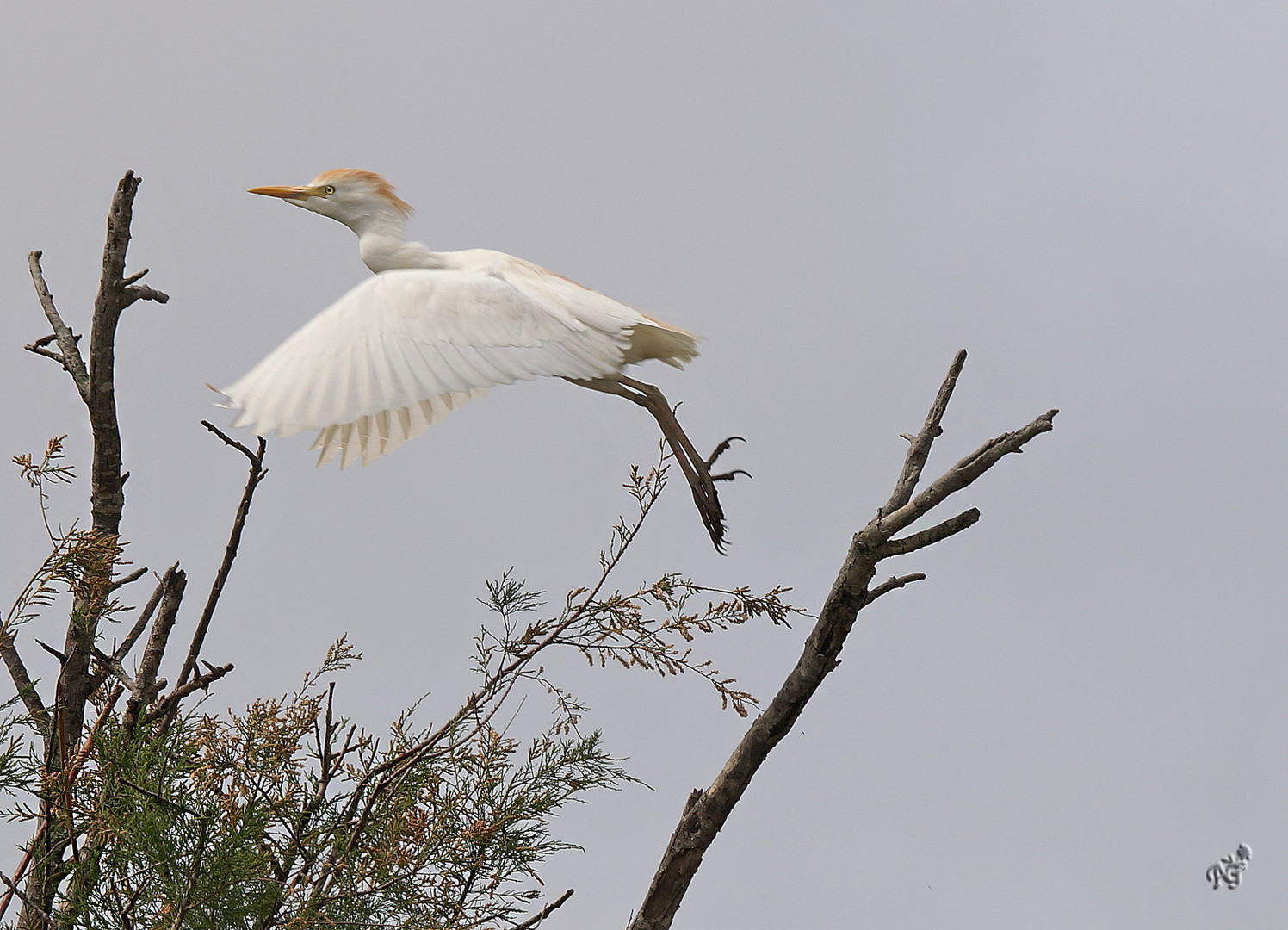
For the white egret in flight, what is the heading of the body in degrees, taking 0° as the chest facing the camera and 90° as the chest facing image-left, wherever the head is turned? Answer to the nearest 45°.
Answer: approximately 90°

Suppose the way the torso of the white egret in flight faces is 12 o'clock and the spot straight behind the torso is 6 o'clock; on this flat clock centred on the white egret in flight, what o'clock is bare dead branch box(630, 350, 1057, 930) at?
The bare dead branch is roughly at 7 o'clock from the white egret in flight.

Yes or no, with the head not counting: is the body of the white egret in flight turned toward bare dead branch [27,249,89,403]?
yes
